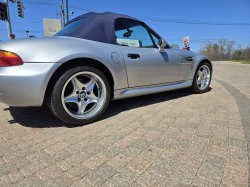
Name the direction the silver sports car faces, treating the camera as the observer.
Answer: facing away from the viewer and to the right of the viewer

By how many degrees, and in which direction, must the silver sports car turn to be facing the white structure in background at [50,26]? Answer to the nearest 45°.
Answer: approximately 45° to its left
